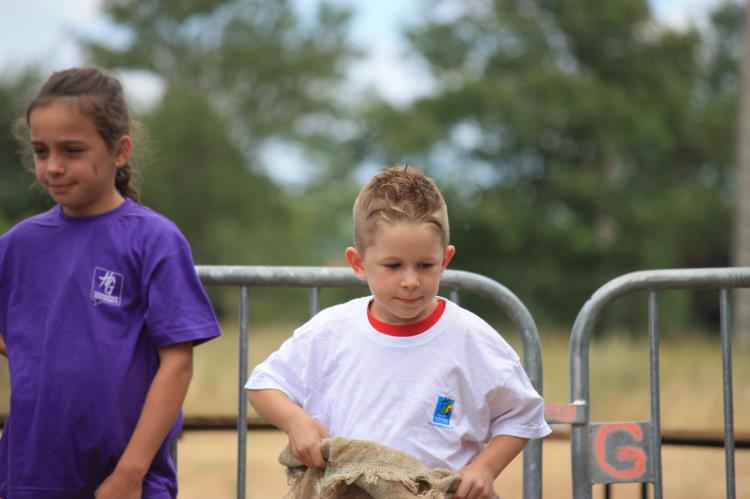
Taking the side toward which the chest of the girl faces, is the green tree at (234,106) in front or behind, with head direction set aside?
behind

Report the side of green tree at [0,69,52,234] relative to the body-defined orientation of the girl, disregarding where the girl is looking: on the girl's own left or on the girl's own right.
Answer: on the girl's own right

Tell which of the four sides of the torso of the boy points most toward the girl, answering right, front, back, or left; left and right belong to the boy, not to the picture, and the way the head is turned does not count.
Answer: right

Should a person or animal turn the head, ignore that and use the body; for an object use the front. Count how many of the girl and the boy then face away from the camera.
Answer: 0

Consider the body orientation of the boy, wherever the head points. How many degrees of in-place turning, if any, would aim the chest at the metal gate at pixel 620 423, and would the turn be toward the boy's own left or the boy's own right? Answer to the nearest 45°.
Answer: approximately 135° to the boy's own left

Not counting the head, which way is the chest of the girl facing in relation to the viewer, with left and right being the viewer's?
facing the viewer and to the left of the viewer

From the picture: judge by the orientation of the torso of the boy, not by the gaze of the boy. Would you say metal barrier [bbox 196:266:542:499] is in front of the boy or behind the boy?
behind

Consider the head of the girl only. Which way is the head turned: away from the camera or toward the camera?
toward the camera

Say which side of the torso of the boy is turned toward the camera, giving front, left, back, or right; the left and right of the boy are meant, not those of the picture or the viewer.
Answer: front
